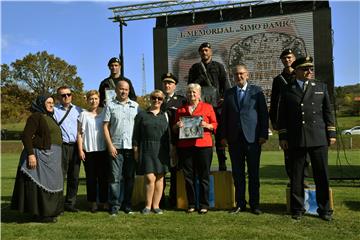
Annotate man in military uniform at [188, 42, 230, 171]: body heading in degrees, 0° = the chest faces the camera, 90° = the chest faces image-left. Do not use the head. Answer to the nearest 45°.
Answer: approximately 0°

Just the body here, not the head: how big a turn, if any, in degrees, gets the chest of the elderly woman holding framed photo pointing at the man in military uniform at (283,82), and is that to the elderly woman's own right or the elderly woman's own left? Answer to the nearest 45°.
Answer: approximately 90° to the elderly woman's own left

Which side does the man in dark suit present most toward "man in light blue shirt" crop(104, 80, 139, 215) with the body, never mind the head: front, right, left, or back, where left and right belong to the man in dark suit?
right

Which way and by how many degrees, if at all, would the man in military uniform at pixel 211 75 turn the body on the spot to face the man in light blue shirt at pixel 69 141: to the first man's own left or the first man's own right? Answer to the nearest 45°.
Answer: approximately 90° to the first man's own right

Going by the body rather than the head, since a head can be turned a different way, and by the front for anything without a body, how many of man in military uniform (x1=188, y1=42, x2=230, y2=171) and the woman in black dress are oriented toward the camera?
2

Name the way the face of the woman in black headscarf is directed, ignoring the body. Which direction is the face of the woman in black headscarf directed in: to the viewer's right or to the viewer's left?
to the viewer's right

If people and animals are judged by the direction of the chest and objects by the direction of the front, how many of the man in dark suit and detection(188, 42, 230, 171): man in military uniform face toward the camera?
2
